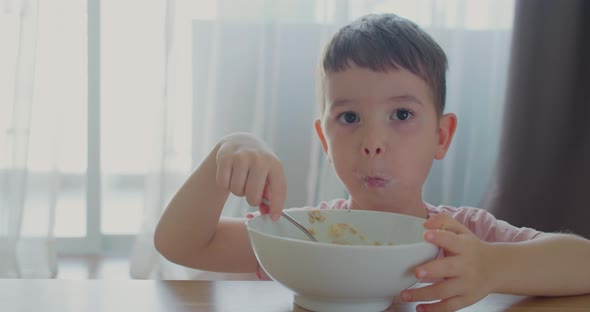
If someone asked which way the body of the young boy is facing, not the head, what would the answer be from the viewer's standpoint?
toward the camera
